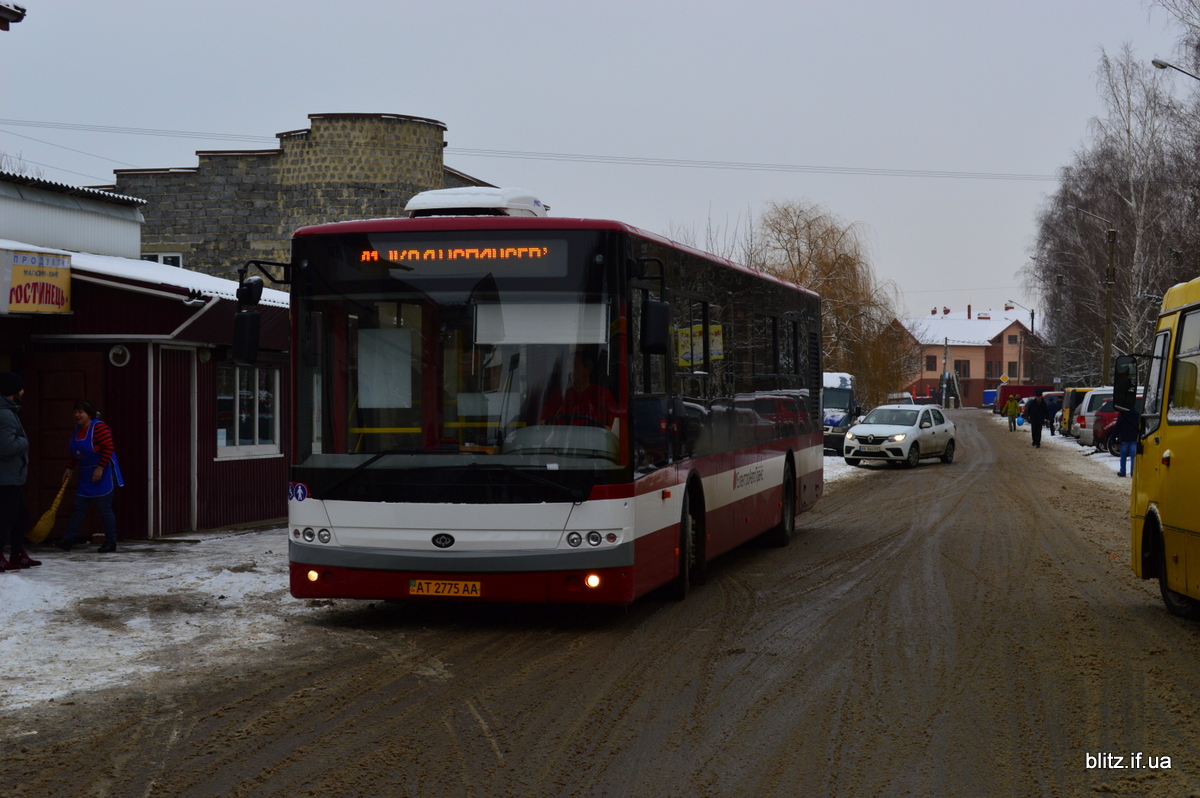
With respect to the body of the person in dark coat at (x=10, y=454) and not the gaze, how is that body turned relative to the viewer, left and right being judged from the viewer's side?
facing to the right of the viewer

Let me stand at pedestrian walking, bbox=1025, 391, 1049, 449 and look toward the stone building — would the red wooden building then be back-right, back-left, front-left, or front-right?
front-left

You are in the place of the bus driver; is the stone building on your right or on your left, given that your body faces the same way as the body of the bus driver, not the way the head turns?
on your right

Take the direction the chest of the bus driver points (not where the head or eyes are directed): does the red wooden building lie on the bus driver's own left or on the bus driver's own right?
on the bus driver's own right

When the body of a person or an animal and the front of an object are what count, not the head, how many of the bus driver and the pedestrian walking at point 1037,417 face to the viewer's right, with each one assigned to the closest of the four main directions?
0

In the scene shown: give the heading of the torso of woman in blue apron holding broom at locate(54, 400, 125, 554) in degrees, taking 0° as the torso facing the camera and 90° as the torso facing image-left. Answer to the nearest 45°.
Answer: approximately 45°

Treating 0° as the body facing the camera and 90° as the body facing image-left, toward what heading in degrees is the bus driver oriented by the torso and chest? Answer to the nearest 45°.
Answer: approximately 45°

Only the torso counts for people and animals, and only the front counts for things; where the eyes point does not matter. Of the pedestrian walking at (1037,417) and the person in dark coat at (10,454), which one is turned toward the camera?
the pedestrian walking

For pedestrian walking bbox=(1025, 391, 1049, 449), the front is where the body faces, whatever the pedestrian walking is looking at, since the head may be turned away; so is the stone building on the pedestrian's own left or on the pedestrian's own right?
on the pedestrian's own right

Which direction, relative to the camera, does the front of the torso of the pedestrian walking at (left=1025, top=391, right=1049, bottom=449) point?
toward the camera

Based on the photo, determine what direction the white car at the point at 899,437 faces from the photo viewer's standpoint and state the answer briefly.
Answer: facing the viewer and to the left of the viewer

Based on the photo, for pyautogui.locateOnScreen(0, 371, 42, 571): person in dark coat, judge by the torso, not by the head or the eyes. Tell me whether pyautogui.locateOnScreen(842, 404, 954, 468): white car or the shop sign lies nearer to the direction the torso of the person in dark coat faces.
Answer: the white car

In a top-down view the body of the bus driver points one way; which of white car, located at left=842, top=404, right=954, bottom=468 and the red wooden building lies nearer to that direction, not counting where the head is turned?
the red wooden building

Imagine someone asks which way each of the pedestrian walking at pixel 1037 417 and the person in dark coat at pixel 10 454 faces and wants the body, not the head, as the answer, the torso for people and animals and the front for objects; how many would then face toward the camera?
1
